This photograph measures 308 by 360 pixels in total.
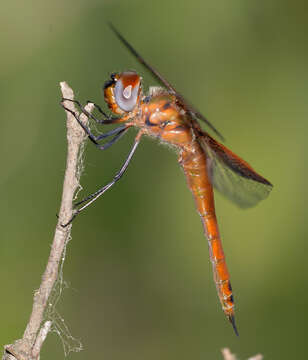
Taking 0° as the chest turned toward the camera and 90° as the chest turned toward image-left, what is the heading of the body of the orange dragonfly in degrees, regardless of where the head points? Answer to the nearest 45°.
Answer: approximately 90°
